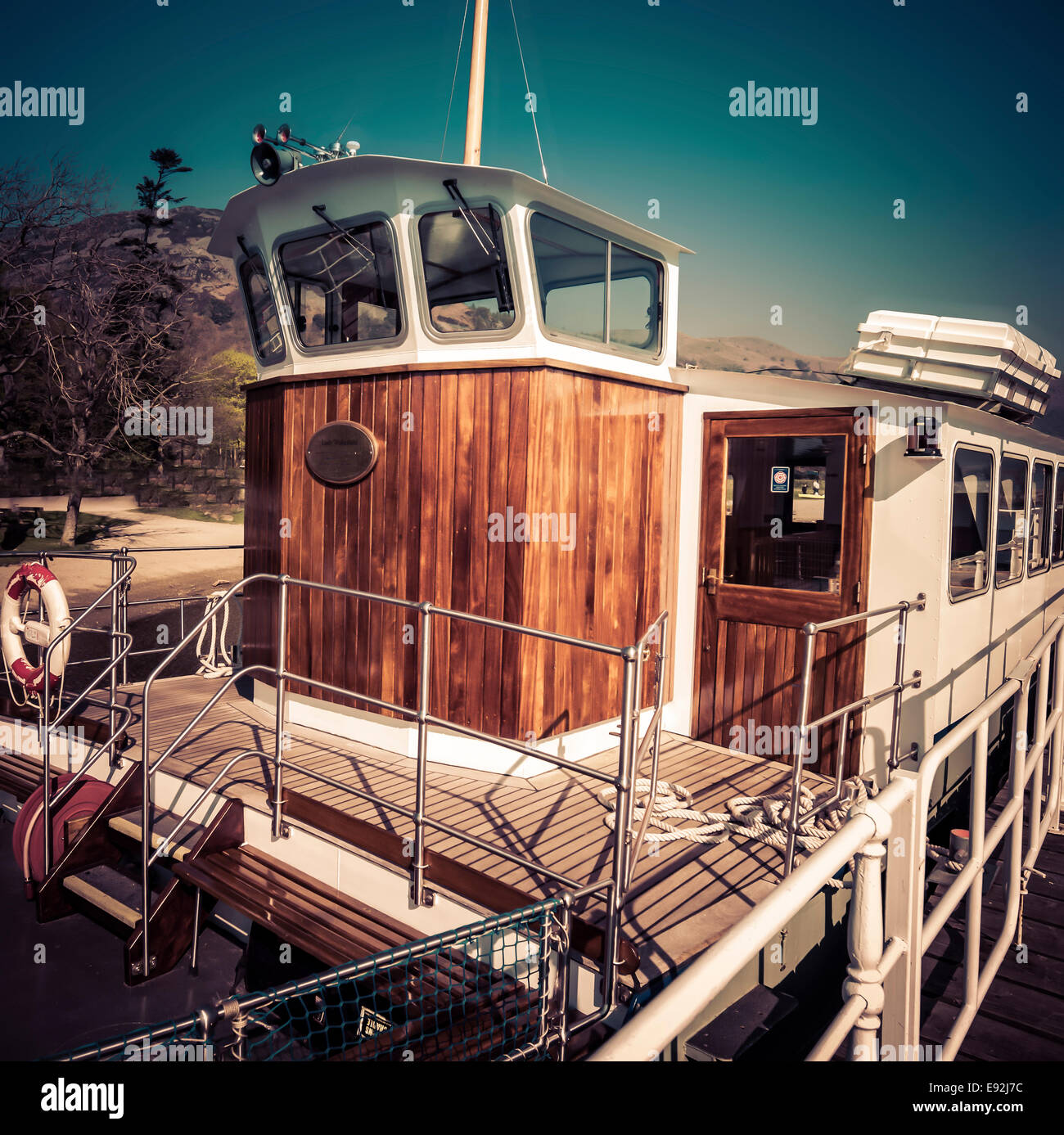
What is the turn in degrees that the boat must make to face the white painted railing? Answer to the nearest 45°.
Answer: approximately 45° to its left

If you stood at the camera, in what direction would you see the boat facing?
facing the viewer and to the left of the viewer

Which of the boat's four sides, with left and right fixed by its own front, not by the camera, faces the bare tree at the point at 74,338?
right

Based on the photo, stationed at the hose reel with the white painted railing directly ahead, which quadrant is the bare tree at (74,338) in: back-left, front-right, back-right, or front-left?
back-left
